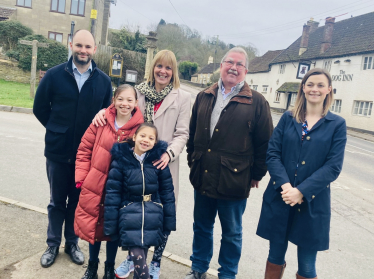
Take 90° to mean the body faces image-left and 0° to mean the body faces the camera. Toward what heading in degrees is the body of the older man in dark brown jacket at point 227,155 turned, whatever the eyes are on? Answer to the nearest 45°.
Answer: approximately 45°

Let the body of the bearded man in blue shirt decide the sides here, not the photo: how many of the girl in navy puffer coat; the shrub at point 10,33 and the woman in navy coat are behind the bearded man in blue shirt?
1

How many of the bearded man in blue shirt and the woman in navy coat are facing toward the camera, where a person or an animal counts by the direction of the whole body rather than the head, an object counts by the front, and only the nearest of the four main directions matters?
2

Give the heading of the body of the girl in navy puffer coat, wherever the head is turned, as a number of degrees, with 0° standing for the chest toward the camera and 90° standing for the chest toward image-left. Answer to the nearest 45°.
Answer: approximately 0°

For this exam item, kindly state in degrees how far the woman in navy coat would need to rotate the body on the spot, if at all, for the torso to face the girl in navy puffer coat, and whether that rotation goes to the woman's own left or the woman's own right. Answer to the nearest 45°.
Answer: approximately 90° to the woman's own right

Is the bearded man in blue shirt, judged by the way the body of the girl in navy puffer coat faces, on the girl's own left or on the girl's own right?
on the girl's own right

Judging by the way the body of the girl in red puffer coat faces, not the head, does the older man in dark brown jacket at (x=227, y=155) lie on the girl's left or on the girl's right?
on the girl's left
